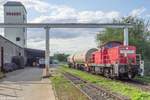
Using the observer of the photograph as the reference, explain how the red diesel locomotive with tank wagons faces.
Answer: facing the viewer and to the right of the viewer

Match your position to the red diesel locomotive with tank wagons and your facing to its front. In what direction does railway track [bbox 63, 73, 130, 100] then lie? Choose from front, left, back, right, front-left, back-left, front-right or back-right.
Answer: front-right
